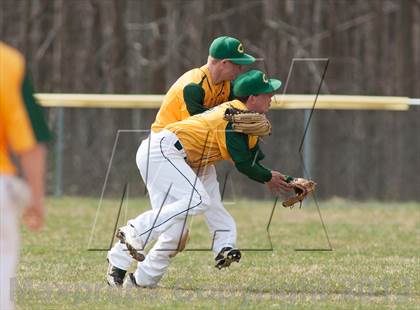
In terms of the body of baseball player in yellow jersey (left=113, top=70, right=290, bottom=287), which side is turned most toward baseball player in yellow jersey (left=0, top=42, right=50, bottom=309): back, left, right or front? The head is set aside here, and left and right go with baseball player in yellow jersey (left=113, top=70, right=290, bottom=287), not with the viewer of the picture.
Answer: right

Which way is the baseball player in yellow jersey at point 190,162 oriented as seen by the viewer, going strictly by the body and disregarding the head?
to the viewer's right

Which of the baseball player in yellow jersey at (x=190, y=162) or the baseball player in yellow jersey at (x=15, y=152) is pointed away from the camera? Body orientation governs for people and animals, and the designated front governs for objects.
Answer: the baseball player in yellow jersey at (x=15, y=152)

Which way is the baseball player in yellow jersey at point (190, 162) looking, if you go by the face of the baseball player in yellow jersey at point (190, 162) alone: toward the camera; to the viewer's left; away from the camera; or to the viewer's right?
to the viewer's right

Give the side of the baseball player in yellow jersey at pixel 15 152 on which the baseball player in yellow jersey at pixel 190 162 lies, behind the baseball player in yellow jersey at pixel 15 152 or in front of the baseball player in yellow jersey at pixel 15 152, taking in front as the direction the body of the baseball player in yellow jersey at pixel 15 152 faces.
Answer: in front

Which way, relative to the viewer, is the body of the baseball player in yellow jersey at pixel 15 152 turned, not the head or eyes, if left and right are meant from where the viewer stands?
facing away from the viewer

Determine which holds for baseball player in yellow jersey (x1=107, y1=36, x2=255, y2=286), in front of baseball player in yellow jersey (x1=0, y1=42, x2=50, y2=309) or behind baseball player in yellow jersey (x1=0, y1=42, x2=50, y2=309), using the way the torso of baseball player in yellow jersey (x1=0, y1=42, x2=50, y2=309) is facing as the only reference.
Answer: in front
